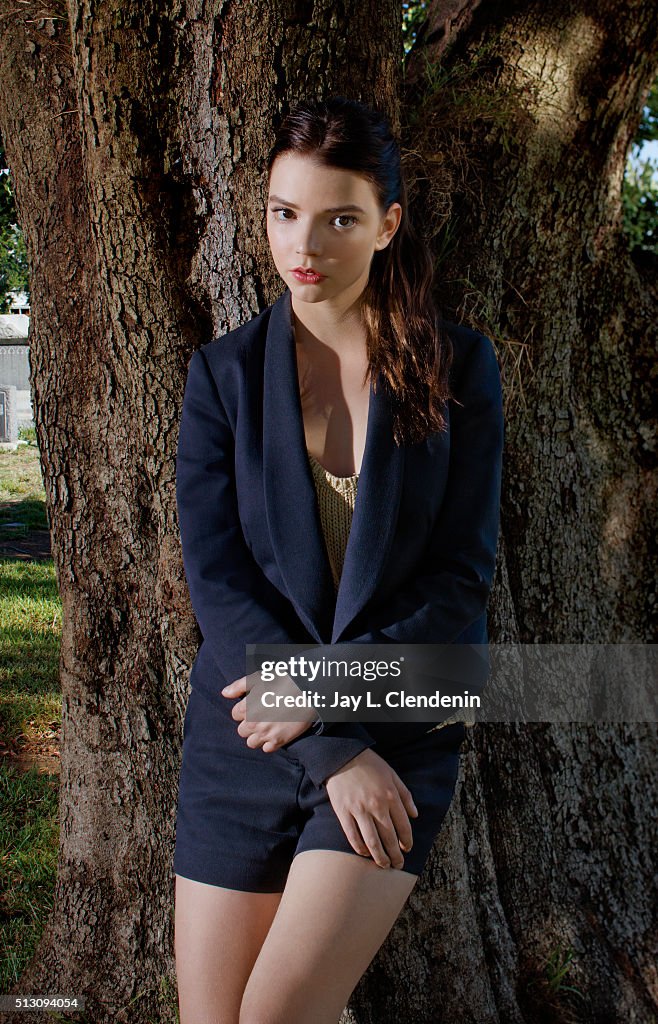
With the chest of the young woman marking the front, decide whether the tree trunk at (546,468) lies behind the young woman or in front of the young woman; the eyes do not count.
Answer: behind

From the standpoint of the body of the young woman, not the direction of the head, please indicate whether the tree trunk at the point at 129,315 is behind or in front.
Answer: behind

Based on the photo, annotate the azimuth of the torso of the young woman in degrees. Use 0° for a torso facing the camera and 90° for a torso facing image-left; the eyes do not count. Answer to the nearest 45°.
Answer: approximately 0°
